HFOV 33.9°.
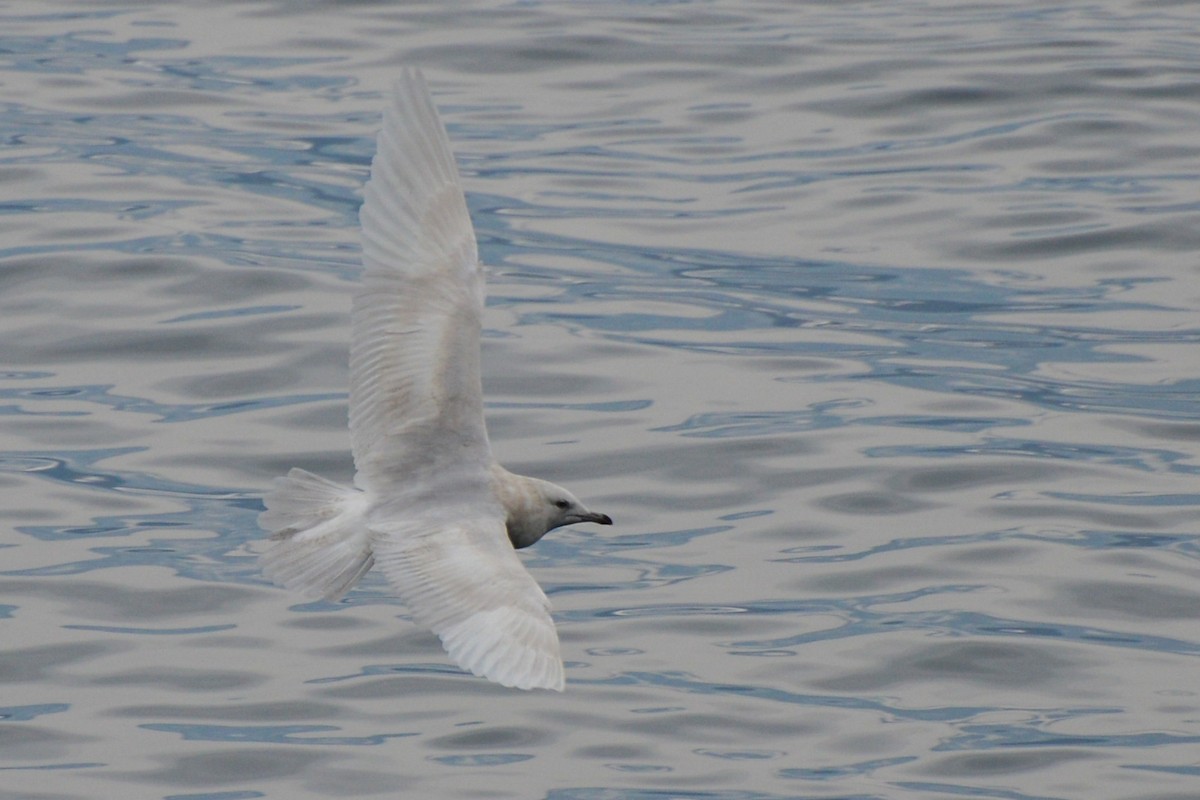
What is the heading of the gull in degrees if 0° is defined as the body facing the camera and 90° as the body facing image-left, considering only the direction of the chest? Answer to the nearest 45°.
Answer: approximately 270°
